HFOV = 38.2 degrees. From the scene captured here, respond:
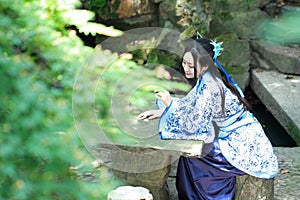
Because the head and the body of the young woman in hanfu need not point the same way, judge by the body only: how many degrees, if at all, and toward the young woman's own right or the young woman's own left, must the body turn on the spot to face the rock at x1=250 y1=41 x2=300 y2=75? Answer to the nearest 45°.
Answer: approximately 90° to the young woman's own right

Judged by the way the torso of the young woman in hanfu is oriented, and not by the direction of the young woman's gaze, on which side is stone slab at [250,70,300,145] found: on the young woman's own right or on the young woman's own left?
on the young woman's own right

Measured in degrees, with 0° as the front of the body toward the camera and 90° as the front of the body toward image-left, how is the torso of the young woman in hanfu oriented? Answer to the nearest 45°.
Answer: approximately 90°

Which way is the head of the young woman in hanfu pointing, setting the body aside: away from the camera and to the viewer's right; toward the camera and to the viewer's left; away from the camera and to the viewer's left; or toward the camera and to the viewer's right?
toward the camera and to the viewer's left
